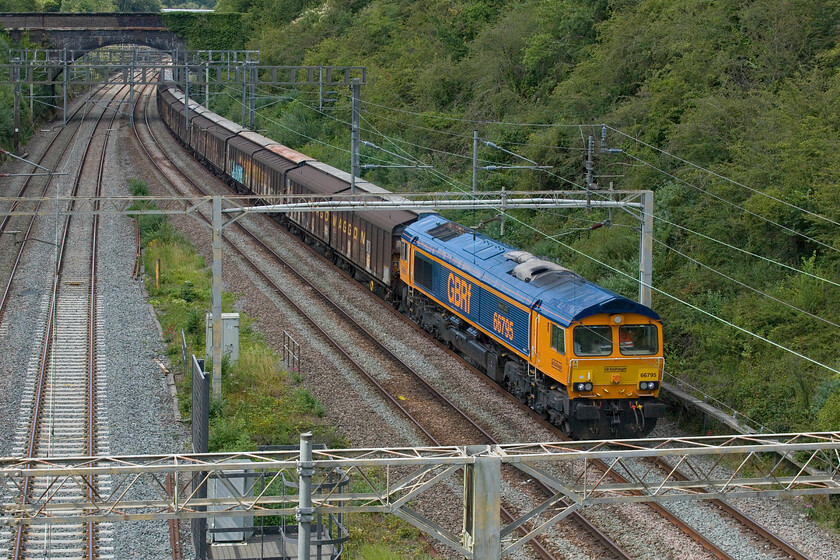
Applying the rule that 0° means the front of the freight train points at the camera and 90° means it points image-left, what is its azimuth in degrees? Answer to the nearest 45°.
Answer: approximately 315°

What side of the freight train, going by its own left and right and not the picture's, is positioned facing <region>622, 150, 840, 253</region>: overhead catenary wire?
left

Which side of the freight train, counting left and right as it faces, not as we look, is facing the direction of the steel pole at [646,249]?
left

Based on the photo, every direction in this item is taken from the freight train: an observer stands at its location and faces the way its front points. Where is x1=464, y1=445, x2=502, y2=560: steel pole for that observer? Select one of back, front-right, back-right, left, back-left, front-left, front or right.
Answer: front-right

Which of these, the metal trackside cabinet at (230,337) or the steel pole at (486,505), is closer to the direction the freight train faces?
the steel pole

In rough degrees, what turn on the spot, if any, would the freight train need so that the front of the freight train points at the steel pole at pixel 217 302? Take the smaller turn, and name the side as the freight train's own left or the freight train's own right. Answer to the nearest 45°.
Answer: approximately 135° to the freight train's own right
